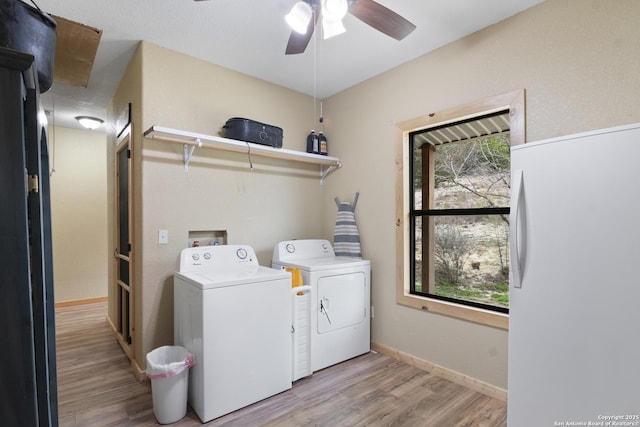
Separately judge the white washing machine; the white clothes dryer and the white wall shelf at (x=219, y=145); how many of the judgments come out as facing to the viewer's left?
0

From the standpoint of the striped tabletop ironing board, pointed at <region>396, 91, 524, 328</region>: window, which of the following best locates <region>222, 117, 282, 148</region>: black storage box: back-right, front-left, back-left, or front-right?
back-right

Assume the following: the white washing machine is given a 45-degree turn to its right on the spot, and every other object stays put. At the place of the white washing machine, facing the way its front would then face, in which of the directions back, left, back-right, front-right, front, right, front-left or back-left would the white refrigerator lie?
front-left

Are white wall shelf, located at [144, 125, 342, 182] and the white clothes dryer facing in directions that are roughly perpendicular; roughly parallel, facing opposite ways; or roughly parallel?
roughly parallel

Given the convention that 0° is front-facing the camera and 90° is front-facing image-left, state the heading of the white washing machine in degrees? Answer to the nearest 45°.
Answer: approximately 315°

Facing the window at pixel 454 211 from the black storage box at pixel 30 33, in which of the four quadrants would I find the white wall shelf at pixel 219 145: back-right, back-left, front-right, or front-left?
front-left

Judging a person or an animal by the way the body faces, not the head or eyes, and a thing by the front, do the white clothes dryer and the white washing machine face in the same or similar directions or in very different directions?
same or similar directions

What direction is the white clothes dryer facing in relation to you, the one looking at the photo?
facing the viewer and to the right of the viewer

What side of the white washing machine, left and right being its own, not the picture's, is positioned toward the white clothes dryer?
left

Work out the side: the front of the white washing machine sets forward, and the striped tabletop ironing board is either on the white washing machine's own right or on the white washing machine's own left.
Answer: on the white washing machine's own left

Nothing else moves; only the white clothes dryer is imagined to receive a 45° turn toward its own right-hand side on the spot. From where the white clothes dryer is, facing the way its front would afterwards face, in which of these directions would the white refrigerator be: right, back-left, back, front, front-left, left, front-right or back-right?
front-left

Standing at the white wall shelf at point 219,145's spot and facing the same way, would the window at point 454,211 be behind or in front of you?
in front
